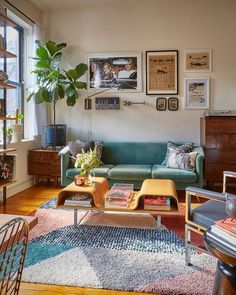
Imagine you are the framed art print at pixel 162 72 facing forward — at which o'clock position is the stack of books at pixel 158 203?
The stack of books is roughly at 12 o'clock from the framed art print.

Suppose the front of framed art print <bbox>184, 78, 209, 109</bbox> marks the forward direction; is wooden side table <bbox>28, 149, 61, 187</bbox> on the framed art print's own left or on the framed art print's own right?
on the framed art print's own right

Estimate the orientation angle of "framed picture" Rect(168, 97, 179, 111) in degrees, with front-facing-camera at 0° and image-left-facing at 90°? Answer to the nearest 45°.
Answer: approximately 0°

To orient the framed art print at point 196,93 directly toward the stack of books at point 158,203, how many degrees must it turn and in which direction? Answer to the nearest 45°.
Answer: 0° — it already faces it

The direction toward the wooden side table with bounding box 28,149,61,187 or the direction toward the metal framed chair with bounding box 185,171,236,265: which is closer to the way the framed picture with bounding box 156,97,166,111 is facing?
the metal framed chair

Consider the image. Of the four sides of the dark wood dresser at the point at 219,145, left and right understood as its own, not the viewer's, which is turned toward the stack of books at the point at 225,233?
front

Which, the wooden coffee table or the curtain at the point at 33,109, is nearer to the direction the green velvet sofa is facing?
the wooden coffee table

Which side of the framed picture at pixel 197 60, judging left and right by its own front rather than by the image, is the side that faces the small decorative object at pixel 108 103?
right

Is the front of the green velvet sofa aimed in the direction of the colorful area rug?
yes
